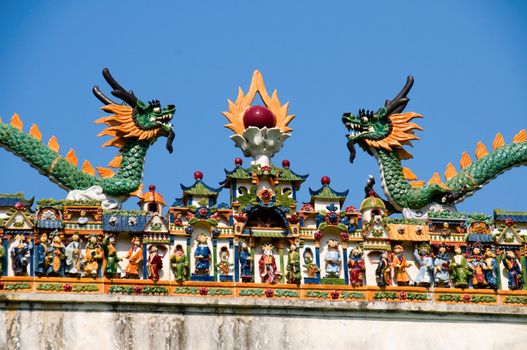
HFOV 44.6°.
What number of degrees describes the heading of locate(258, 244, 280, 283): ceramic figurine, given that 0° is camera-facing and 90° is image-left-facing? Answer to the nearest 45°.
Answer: approximately 0°

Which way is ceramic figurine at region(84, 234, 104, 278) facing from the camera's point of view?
toward the camera

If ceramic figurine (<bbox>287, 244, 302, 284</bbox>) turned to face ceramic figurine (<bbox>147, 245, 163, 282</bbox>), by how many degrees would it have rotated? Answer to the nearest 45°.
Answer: approximately 45° to its right

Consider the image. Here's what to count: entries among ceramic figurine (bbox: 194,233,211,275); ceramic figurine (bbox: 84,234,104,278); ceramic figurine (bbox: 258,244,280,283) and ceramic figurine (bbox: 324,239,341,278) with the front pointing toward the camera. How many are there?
4

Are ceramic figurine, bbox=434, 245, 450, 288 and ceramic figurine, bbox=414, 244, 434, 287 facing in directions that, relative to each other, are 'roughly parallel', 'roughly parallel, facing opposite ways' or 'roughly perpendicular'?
roughly parallel

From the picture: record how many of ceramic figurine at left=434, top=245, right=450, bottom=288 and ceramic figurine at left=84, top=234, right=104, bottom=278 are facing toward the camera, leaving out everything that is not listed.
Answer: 2

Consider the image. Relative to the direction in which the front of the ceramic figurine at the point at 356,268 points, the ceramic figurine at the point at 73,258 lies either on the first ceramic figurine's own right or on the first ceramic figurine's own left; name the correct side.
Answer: on the first ceramic figurine's own right

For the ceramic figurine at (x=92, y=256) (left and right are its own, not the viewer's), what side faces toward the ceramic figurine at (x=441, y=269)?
left

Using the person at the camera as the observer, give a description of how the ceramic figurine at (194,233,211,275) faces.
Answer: facing the viewer

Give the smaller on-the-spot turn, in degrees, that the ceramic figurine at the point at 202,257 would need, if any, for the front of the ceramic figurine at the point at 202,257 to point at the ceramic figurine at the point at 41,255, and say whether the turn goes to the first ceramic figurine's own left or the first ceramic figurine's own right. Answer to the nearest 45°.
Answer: approximately 90° to the first ceramic figurine's own right

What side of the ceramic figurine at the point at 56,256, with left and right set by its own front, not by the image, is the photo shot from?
front

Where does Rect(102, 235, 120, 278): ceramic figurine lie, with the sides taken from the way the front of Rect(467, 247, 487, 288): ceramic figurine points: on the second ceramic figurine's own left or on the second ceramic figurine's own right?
on the second ceramic figurine's own right
